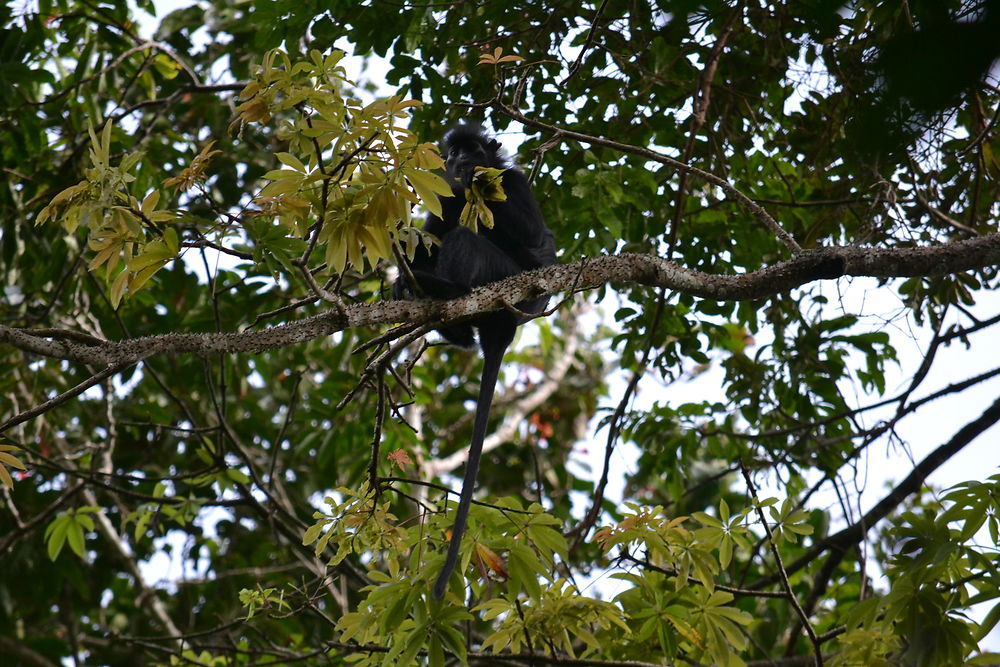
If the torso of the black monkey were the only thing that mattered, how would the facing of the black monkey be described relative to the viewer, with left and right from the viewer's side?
facing the viewer and to the left of the viewer
